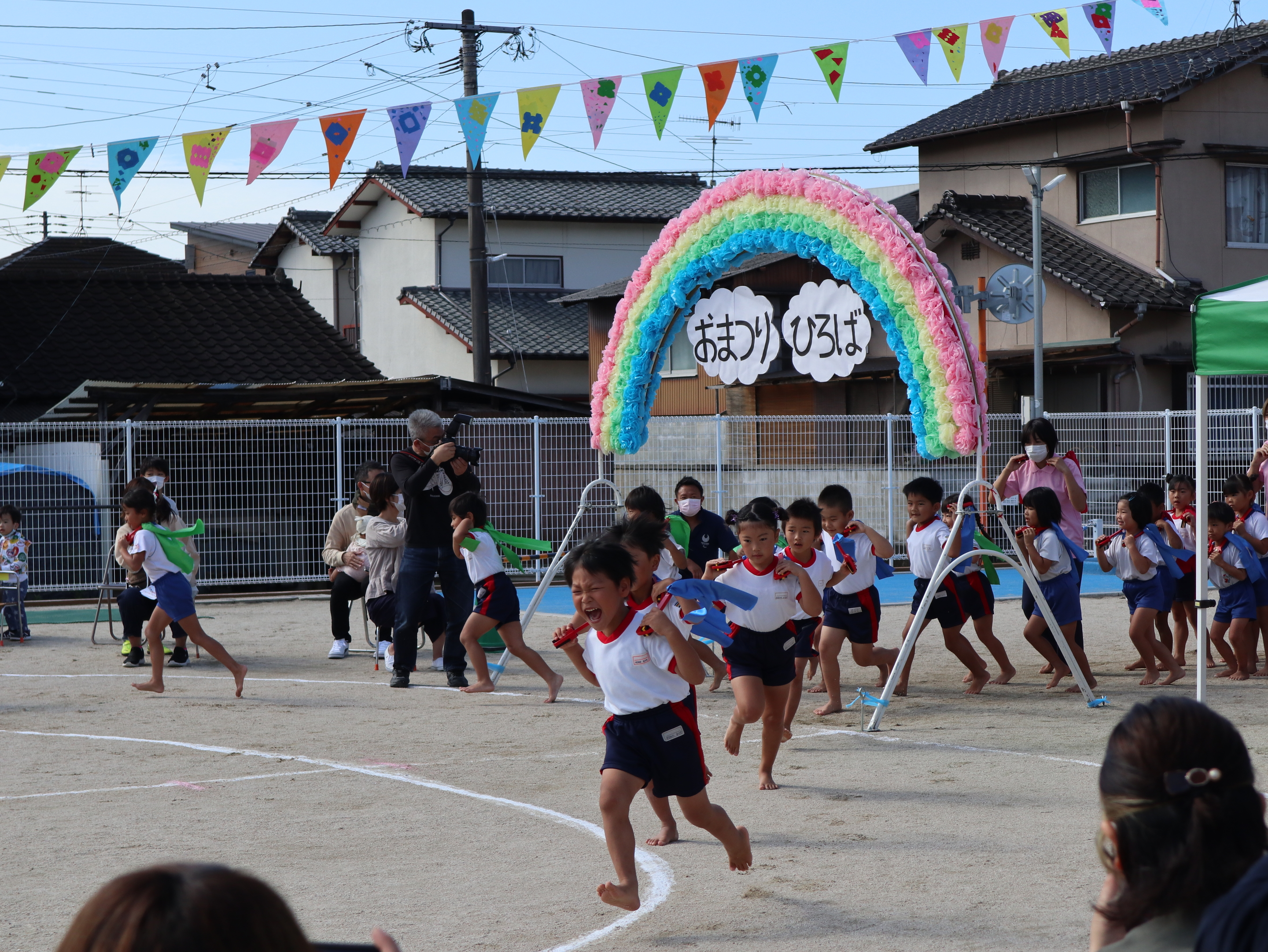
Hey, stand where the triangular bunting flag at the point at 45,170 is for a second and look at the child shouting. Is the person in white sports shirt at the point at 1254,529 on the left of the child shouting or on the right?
left

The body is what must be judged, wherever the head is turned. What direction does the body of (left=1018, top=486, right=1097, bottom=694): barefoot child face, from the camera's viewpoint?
to the viewer's left

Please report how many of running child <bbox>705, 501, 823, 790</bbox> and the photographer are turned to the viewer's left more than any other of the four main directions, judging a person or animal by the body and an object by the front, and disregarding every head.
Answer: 0

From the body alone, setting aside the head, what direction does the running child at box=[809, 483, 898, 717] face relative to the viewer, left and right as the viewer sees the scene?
facing the viewer and to the left of the viewer

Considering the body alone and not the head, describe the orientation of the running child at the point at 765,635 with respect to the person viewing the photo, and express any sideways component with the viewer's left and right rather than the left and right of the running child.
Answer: facing the viewer

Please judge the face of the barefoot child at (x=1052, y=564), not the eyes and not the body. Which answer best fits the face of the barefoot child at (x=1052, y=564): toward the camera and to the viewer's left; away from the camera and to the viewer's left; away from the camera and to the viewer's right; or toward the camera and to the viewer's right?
toward the camera and to the viewer's left

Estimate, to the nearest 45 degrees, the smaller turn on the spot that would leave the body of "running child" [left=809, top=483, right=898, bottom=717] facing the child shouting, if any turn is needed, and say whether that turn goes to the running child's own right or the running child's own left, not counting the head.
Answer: approximately 45° to the running child's own left

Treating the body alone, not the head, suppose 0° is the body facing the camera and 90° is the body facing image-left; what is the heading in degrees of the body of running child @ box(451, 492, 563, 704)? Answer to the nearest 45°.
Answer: approximately 90°

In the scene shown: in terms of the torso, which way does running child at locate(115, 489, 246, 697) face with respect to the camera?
to the viewer's left

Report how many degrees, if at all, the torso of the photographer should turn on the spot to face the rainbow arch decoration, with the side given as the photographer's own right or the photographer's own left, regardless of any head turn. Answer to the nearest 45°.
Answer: approximately 45° to the photographer's own left

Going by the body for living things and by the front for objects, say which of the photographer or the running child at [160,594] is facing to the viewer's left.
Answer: the running child

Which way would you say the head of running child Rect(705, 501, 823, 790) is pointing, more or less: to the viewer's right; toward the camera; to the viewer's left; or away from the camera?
toward the camera

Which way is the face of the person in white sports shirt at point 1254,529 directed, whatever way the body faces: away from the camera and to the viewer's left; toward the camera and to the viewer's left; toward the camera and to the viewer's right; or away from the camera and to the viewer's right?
toward the camera and to the viewer's left

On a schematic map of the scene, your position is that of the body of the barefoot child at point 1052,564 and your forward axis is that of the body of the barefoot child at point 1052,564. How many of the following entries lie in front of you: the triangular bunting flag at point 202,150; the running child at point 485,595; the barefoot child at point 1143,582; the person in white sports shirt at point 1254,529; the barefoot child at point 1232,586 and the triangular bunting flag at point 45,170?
3

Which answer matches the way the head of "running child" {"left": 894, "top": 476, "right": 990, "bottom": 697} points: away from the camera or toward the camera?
toward the camera
